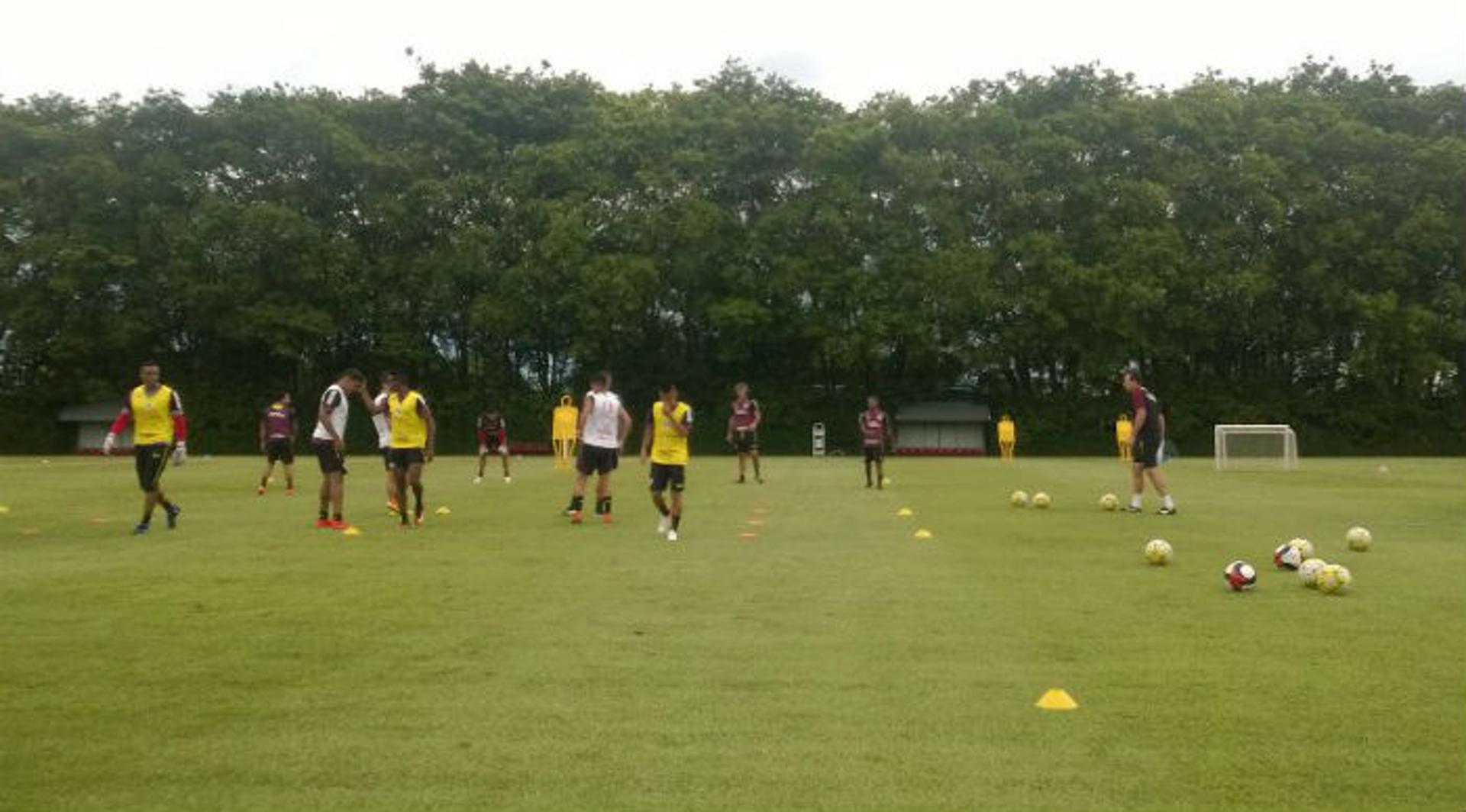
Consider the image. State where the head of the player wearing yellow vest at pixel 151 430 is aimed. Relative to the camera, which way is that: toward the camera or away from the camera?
toward the camera

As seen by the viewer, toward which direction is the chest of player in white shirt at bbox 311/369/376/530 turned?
to the viewer's right

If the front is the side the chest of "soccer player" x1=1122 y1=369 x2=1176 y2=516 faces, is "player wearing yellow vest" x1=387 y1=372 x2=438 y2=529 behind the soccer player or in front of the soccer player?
in front

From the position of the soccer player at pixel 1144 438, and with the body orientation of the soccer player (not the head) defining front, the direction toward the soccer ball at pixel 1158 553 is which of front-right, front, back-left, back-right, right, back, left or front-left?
left

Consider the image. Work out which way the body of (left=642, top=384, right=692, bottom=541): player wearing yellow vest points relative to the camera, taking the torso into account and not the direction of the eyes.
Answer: toward the camera

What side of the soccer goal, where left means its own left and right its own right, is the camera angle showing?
front

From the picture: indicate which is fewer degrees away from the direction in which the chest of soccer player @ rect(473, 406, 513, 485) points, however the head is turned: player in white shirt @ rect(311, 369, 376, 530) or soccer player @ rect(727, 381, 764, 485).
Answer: the player in white shirt

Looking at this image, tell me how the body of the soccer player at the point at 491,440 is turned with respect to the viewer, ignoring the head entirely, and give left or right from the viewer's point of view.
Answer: facing the viewer

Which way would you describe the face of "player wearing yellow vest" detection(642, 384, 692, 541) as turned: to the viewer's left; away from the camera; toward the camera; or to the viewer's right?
toward the camera

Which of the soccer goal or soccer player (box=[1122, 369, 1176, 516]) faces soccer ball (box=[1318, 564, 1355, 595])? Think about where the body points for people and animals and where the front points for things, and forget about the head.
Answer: the soccer goal

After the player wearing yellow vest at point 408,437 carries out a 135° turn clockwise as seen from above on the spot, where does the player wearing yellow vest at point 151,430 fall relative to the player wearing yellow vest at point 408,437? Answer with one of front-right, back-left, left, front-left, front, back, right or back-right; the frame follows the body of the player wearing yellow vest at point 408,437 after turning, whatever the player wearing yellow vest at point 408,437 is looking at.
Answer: left

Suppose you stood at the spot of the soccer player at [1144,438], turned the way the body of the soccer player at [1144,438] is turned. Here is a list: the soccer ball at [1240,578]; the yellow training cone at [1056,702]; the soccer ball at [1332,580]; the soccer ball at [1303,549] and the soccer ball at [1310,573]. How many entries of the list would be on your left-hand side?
5

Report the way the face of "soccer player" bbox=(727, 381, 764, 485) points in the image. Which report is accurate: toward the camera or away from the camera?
toward the camera

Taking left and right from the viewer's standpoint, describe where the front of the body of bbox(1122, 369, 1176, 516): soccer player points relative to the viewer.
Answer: facing to the left of the viewer

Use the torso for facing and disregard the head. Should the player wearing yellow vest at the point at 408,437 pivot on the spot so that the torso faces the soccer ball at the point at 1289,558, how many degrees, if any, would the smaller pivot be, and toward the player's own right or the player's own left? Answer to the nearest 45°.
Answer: approximately 90° to the player's own left

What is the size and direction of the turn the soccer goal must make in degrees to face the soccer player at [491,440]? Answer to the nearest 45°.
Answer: approximately 45° to its right
